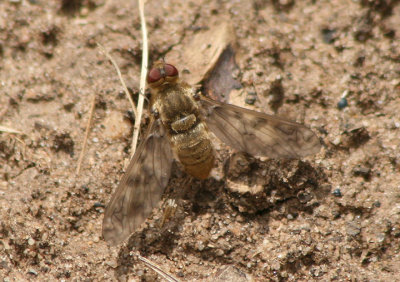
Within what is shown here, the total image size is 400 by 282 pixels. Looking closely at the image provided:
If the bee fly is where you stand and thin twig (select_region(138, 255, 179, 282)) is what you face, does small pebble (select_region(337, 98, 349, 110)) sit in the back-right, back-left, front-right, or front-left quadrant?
back-left

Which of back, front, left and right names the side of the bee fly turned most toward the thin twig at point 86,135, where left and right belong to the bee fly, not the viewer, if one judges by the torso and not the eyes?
left

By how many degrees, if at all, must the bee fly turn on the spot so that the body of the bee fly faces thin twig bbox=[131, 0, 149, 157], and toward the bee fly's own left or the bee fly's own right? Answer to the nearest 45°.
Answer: approximately 45° to the bee fly's own left

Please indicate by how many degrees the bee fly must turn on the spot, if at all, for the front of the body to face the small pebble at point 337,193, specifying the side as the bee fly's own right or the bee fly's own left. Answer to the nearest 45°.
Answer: approximately 90° to the bee fly's own right

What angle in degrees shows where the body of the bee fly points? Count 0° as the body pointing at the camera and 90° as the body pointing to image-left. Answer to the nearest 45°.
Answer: approximately 180°

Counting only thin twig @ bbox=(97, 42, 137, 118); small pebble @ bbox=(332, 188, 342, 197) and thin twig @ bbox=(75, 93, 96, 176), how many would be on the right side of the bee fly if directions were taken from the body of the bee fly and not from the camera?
1

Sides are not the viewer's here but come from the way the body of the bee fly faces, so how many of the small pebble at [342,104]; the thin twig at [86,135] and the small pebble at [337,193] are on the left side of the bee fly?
1

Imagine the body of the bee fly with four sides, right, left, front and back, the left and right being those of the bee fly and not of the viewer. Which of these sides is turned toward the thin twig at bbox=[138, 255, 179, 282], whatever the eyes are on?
back

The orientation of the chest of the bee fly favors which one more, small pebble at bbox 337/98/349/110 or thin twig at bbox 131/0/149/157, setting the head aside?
the thin twig

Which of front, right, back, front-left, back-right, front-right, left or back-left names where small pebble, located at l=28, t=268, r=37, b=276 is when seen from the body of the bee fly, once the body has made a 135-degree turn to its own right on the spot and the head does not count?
right

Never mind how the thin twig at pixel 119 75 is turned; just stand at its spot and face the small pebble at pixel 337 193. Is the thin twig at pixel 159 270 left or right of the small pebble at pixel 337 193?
right

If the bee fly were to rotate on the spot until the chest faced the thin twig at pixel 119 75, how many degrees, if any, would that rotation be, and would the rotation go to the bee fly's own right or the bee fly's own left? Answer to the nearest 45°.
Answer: approximately 45° to the bee fly's own left
